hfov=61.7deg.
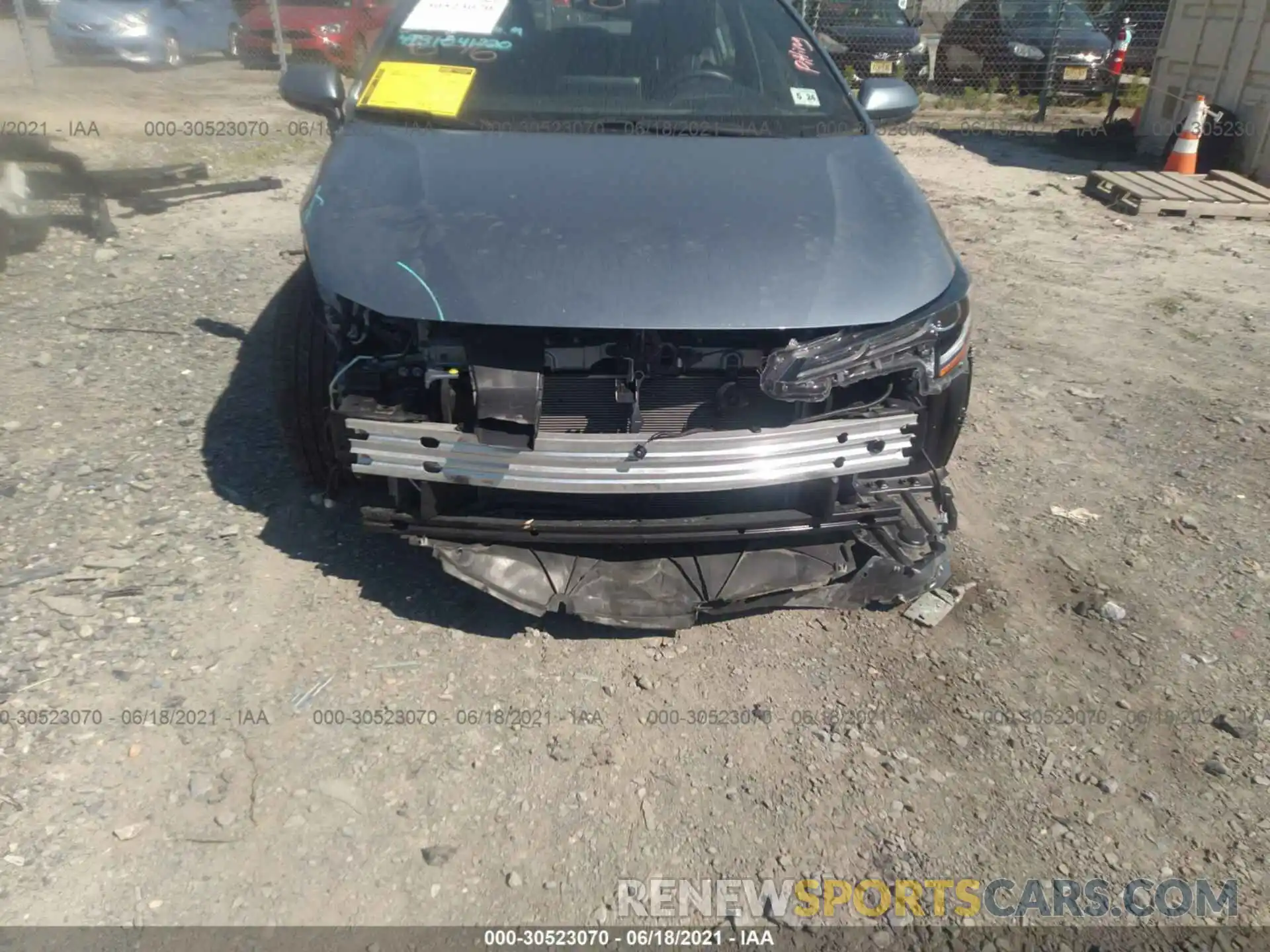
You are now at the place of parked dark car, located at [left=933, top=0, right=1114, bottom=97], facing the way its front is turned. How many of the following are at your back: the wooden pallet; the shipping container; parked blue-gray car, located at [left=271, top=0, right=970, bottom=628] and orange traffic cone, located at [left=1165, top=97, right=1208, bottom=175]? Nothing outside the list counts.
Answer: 0

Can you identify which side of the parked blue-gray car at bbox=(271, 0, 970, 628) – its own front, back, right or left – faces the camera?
front

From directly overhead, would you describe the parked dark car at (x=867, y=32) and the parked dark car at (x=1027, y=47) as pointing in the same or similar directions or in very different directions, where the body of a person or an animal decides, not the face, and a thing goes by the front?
same or similar directions

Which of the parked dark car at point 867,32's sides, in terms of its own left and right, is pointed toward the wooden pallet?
front

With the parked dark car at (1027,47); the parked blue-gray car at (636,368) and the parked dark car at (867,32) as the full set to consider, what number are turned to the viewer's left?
0

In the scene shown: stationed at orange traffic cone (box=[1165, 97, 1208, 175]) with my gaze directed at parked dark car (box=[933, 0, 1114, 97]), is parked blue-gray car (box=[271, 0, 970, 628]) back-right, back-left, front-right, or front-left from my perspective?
back-left

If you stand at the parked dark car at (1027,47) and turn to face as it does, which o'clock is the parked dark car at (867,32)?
the parked dark car at (867,32) is roughly at 4 o'clock from the parked dark car at (1027,47).

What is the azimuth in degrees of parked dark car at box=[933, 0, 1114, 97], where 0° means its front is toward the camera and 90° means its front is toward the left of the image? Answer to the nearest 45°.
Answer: approximately 315°

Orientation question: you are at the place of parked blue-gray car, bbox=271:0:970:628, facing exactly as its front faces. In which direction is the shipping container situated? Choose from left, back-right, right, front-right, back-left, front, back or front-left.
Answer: back-left

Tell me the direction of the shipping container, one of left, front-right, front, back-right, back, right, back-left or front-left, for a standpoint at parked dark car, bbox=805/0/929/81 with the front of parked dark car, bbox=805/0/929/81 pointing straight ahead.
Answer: front

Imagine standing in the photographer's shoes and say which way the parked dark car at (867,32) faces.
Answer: facing the viewer and to the right of the viewer

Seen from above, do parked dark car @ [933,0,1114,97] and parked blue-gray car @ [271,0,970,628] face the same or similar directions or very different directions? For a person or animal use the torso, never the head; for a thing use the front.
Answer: same or similar directions

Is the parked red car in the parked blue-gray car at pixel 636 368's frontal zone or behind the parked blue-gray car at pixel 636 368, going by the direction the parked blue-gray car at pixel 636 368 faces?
behind

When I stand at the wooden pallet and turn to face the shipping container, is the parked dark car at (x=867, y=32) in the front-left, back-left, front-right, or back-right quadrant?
front-left

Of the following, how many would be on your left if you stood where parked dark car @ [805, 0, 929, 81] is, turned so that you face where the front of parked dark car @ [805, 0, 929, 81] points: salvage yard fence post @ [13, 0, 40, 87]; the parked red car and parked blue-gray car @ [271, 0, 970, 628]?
0

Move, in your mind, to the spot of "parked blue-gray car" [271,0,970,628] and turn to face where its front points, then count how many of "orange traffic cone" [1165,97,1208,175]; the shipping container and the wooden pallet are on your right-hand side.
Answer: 0

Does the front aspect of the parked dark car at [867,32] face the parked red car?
no

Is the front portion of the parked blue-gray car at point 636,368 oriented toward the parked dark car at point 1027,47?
no

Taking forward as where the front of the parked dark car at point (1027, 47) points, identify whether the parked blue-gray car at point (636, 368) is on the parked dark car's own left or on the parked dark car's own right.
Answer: on the parked dark car's own right
